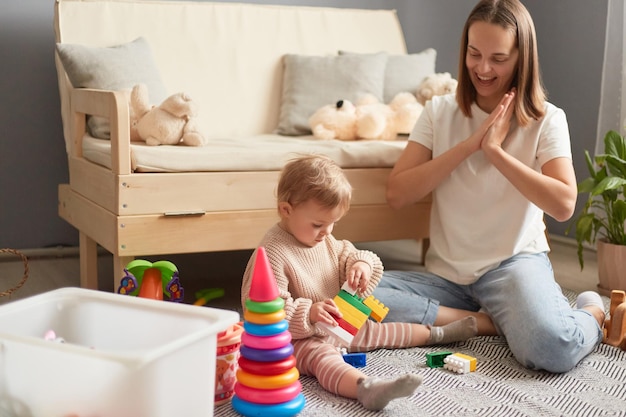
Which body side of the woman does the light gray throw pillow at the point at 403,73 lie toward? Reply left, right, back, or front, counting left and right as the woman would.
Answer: back

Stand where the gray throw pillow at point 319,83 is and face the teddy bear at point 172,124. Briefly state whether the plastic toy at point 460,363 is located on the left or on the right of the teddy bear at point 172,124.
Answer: left

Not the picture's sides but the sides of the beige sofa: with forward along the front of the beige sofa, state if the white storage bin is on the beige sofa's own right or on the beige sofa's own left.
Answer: on the beige sofa's own right

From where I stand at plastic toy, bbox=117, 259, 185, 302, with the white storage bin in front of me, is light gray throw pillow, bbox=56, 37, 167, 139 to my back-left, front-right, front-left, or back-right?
back-right

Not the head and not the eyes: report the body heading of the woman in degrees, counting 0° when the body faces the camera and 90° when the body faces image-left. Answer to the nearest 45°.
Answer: approximately 0°

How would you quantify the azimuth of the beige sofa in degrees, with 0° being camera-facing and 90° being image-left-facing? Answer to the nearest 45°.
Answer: approximately 315°

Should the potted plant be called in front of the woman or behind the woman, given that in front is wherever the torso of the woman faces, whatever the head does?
behind

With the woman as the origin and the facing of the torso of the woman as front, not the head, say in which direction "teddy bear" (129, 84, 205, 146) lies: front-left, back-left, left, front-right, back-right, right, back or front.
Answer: right
